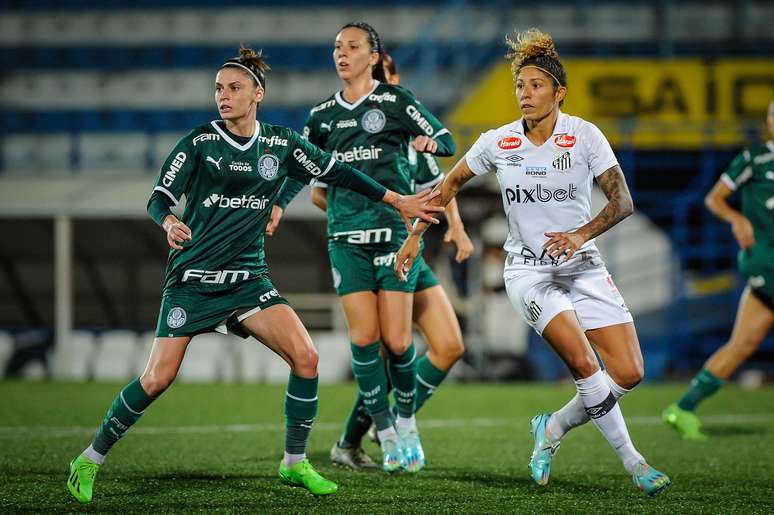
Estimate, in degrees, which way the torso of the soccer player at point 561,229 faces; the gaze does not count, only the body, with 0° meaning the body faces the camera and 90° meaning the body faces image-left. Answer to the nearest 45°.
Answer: approximately 0°

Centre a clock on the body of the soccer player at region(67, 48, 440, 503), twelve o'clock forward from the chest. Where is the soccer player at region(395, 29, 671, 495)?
the soccer player at region(395, 29, 671, 495) is roughly at 9 o'clock from the soccer player at region(67, 48, 440, 503).

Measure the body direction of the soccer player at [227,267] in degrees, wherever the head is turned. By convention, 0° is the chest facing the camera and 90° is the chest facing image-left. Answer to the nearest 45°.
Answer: approximately 0°

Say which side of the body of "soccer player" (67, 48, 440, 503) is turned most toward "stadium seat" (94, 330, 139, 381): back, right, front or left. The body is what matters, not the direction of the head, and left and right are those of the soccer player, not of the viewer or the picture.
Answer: back

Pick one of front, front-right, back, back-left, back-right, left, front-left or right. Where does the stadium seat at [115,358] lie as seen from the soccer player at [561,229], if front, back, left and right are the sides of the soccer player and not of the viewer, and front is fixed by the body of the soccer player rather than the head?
back-right

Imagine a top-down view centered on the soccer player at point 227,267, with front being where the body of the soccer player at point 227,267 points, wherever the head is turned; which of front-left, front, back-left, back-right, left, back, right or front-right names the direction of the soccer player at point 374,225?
back-left

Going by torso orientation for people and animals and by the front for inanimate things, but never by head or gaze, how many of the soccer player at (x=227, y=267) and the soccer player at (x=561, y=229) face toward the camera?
2

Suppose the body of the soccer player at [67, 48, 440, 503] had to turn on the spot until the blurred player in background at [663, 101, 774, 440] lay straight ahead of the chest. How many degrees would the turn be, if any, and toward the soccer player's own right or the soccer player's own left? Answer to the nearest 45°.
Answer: approximately 135° to the soccer player's own left

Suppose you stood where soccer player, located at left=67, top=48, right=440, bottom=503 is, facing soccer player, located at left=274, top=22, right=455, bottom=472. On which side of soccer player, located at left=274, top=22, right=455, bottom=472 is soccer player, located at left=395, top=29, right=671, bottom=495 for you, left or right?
right

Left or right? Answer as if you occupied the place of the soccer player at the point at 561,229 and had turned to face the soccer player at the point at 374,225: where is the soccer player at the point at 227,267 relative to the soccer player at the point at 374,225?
left
